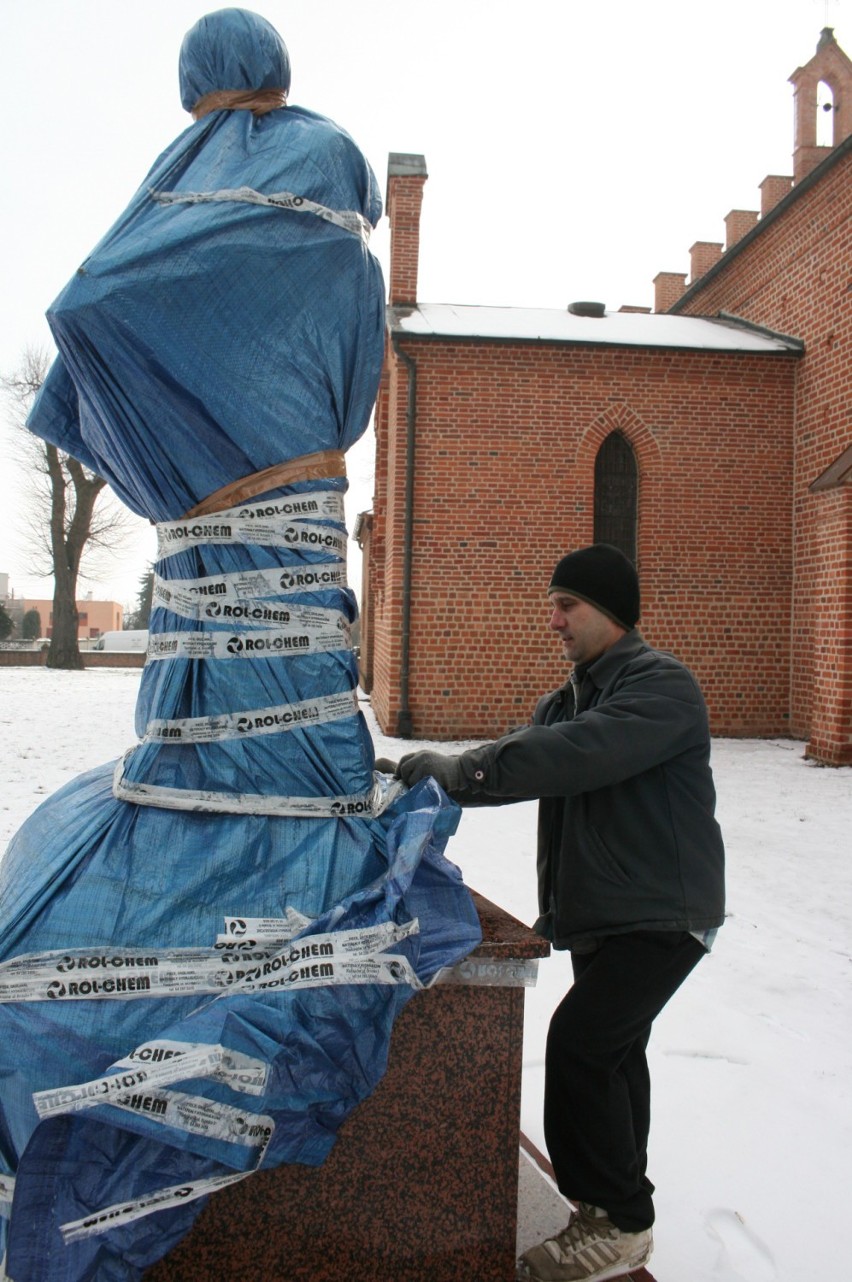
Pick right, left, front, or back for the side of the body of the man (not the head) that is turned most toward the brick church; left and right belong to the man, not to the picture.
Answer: right

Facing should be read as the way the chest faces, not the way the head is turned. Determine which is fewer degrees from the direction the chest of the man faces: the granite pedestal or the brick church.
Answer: the granite pedestal

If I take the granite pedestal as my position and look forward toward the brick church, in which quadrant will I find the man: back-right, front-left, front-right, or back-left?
front-right

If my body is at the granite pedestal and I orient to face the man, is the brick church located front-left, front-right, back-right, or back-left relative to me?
front-left

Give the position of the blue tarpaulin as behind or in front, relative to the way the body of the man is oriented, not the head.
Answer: in front

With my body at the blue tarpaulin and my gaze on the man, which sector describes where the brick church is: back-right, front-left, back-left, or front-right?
front-left

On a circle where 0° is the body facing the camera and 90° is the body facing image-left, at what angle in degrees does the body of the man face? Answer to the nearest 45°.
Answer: approximately 90°

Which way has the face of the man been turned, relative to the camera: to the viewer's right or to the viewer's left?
to the viewer's left

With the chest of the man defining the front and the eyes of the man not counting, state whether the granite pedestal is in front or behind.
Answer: in front
